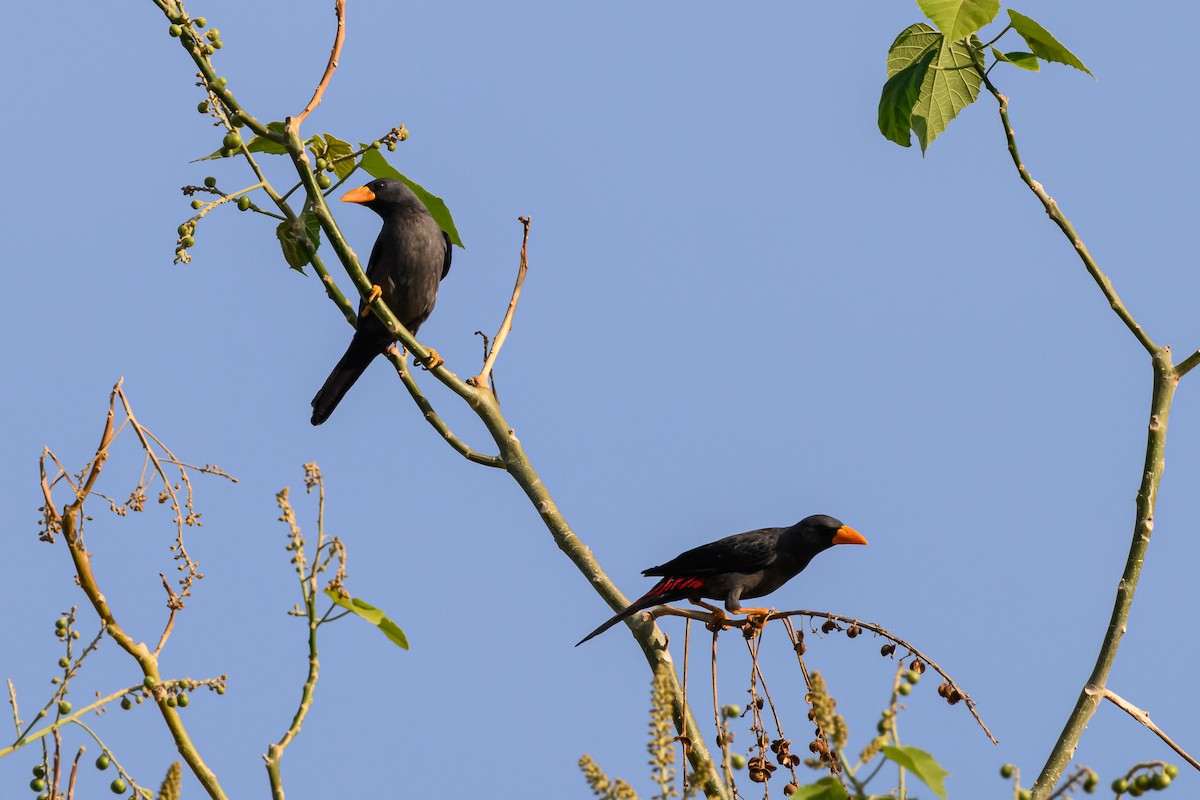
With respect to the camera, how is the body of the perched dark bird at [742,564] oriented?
to the viewer's right

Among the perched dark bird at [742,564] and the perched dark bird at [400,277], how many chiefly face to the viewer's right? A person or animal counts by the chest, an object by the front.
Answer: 1

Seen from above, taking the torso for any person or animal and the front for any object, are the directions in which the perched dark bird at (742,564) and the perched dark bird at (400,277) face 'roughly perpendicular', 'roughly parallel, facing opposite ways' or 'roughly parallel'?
roughly perpendicular

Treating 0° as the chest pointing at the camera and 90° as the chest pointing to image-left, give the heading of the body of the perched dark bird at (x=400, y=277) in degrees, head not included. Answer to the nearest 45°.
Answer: approximately 0°
